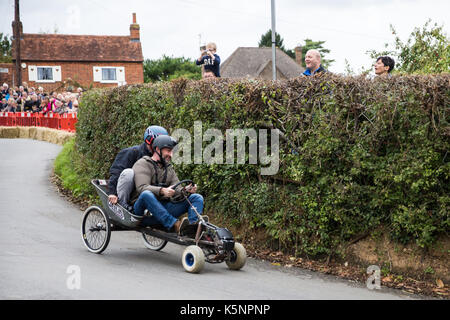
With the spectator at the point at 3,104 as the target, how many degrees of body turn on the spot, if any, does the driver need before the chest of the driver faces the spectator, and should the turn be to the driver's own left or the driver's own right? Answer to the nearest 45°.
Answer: approximately 135° to the driver's own left

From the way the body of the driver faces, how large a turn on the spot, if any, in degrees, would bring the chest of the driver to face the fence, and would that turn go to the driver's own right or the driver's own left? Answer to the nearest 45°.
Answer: approximately 135° to the driver's own left

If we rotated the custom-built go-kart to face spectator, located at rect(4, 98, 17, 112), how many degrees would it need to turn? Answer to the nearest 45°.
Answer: approximately 135° to its left

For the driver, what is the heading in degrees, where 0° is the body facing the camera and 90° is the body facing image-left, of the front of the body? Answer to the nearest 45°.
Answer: approximately 315°

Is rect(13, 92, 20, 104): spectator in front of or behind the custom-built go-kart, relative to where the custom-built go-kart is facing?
behind

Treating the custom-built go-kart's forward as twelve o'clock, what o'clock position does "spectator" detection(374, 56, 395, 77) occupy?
The spectator is roughly at 10 o'clock from the custom-built go-kart.

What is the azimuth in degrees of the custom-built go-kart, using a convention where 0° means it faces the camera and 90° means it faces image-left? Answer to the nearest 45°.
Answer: approximately 315°
